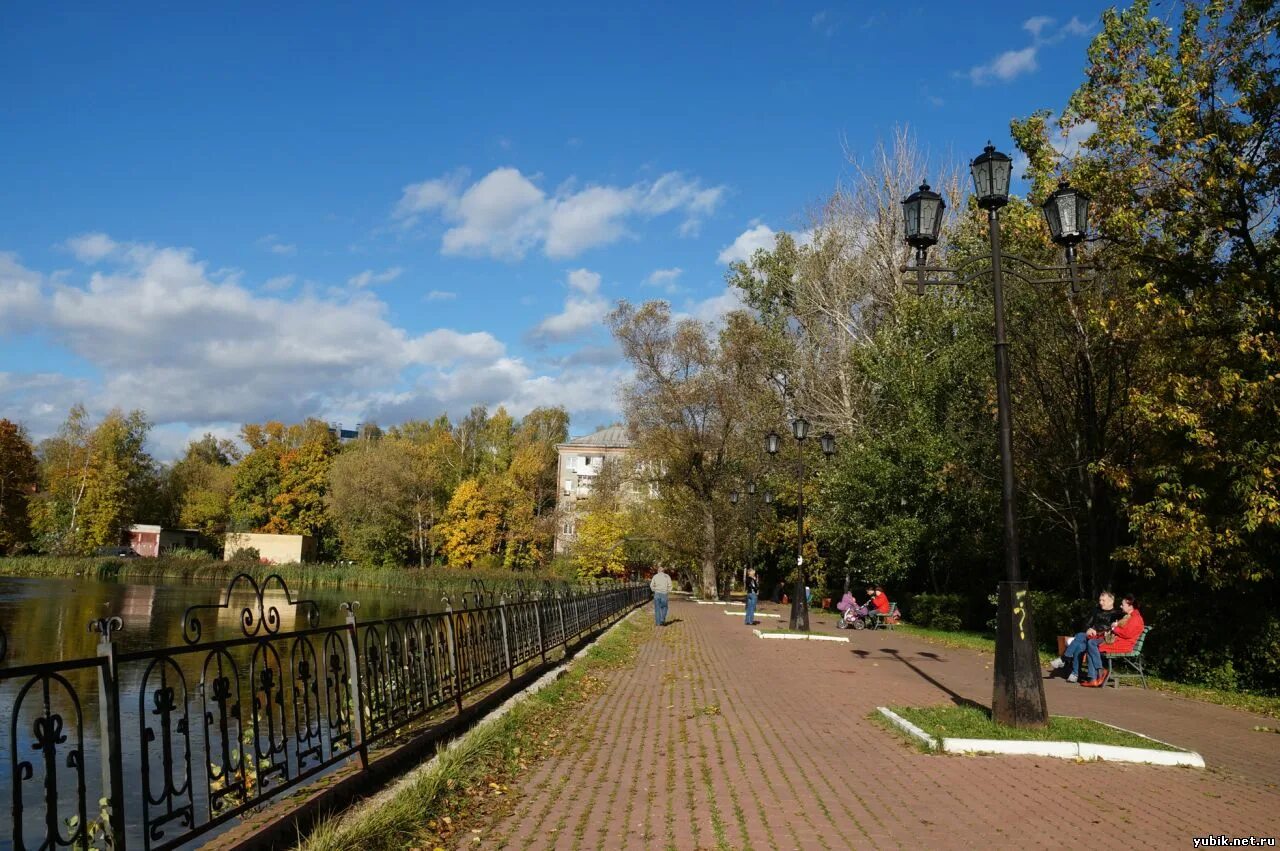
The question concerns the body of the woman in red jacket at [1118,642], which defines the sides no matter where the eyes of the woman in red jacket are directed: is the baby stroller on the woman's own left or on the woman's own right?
on the woman's own right

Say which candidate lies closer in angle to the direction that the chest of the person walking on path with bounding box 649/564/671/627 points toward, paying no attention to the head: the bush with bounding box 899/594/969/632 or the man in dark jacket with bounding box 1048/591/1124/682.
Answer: the bush

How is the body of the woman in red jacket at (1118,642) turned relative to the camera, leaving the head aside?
to the viewer's left

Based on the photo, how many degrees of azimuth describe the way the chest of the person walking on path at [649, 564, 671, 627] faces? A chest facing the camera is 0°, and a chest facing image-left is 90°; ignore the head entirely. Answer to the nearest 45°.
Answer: approximately 180°

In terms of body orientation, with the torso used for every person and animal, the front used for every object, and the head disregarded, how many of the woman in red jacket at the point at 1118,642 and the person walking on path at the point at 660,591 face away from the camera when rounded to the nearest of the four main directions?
1

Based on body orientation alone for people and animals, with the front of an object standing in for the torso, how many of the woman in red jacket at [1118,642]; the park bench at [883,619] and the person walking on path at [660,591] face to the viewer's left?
2
